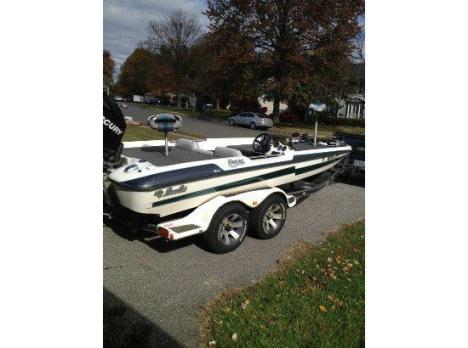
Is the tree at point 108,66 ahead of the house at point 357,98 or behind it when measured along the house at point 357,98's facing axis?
ahead

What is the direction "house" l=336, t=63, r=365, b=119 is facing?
toward the camera

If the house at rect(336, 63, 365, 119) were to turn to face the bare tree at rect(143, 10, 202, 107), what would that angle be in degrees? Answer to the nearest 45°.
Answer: approximately 45° to its right
